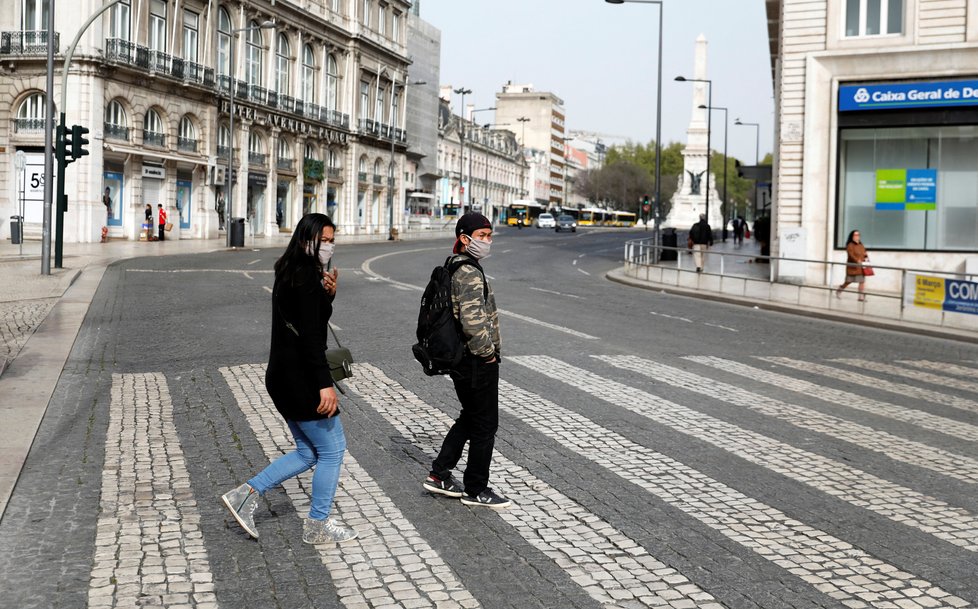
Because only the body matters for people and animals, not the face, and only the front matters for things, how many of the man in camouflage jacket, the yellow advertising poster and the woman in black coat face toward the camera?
1

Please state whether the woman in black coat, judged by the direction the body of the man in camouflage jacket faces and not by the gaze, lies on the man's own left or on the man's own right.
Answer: on the man's own right
